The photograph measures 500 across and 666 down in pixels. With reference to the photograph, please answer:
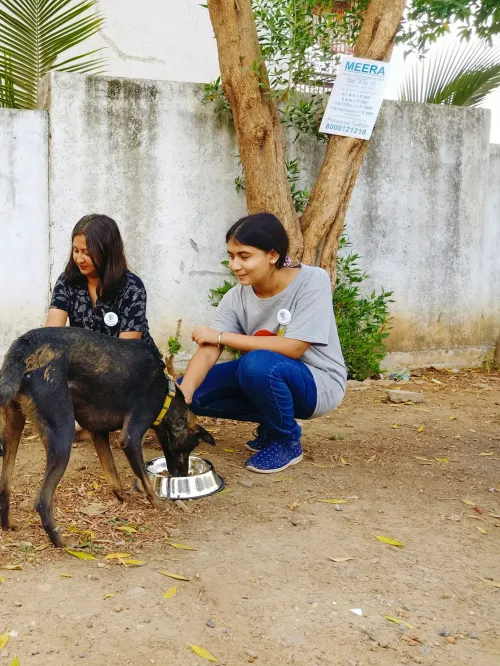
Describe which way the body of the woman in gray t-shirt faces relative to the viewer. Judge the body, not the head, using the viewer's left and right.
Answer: facing the viewer and to the left of the viewer

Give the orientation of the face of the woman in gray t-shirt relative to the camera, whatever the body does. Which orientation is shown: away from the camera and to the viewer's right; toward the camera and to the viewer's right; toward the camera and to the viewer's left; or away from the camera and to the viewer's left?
toward the camera and to the viewer's left

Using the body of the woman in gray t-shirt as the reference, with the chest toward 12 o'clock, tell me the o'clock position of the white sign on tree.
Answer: The white sign on tree is roughly at 5 o'clock from the woman in gray t-shirt.

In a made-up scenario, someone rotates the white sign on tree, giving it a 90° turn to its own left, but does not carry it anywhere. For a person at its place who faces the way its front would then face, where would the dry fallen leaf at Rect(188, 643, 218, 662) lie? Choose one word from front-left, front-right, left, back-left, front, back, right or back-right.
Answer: right

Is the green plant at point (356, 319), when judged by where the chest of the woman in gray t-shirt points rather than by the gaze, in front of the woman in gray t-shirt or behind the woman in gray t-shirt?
behind

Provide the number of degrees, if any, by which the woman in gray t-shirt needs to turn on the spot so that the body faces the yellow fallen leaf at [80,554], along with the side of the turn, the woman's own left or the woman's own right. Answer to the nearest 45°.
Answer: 0° — they already face it

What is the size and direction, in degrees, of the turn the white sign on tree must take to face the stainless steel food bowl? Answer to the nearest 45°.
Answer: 0° — it already faces it

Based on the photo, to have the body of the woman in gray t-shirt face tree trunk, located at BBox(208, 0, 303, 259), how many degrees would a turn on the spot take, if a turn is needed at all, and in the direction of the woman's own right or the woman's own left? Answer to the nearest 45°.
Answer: approximately 135° to the woman's own right

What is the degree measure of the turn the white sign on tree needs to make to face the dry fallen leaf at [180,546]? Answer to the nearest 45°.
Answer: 0° — it already faces it

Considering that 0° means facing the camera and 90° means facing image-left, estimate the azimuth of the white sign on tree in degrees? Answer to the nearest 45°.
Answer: approximately 0°

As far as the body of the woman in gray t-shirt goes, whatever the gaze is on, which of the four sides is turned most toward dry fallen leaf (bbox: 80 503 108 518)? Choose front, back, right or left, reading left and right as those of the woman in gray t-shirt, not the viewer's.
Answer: front

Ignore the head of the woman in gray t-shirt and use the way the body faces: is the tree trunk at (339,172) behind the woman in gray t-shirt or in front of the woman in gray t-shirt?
behind

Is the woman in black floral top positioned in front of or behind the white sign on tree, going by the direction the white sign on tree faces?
in front

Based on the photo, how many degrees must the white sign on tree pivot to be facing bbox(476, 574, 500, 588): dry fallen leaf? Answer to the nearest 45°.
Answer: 0° — it already faces it

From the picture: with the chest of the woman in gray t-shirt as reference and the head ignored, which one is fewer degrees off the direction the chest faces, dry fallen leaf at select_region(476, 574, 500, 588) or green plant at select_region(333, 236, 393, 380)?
the dry fallen leaf

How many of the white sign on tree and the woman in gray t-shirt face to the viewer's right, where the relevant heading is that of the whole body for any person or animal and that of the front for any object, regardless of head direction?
0

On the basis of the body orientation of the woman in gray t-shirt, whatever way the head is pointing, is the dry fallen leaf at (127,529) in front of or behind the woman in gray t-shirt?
in front
